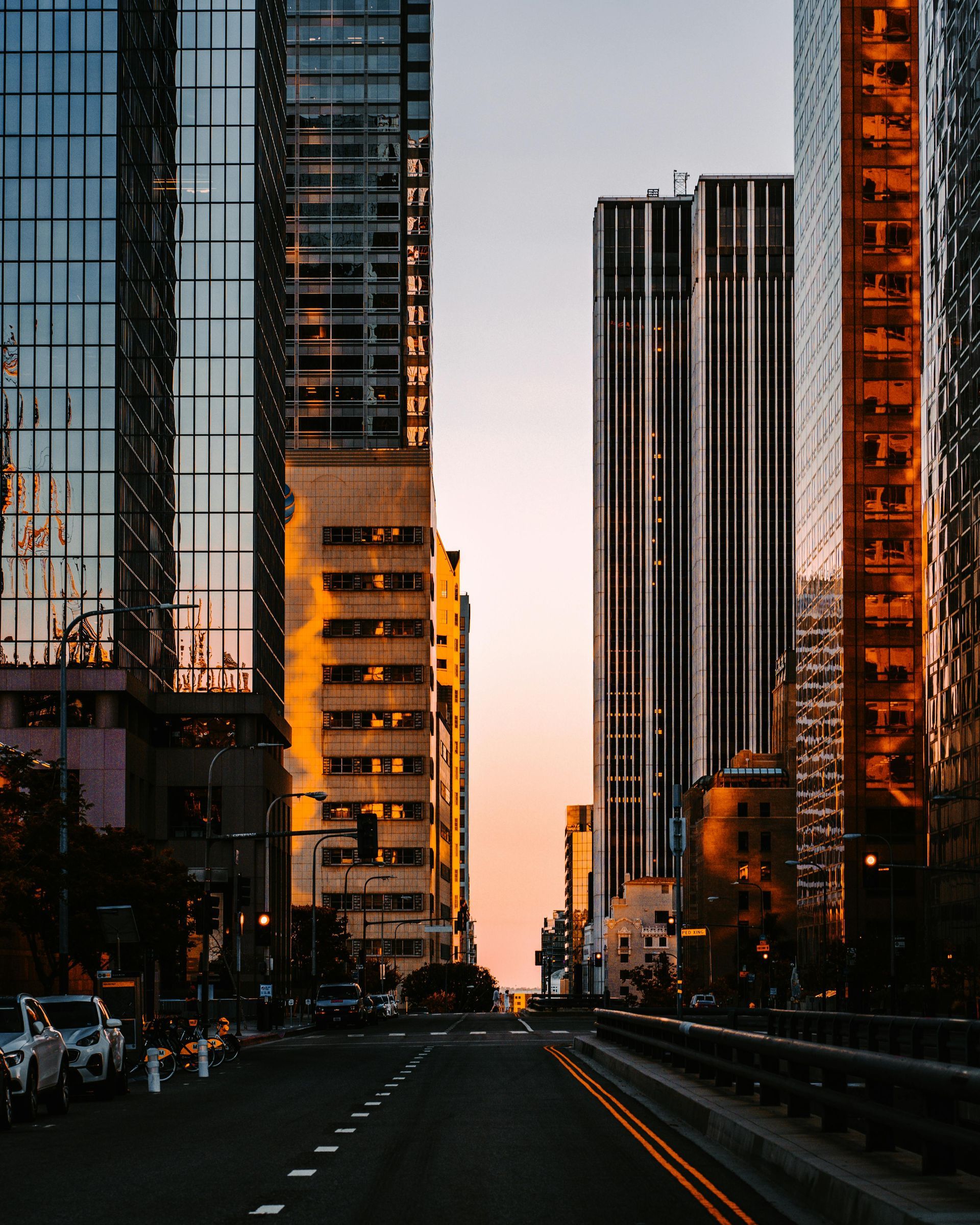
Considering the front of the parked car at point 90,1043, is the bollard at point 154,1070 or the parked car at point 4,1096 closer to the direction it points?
the parked car

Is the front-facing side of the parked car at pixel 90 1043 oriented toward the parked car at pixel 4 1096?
yes

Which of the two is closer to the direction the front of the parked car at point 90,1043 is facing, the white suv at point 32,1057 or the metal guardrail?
the white suv

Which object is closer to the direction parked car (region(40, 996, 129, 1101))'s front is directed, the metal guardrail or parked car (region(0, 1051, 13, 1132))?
the parked car

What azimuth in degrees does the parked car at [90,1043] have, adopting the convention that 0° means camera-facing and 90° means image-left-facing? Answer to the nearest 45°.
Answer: approximately 0°
